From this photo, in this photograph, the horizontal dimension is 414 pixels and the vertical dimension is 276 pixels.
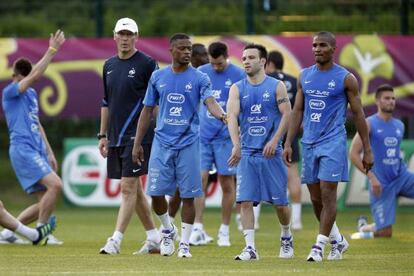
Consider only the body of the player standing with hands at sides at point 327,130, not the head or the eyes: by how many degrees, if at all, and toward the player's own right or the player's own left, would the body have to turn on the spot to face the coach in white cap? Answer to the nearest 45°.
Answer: approximately 45° to the player's own right

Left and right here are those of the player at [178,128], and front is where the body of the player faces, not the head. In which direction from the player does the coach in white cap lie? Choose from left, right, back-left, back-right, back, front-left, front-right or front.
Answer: back-right

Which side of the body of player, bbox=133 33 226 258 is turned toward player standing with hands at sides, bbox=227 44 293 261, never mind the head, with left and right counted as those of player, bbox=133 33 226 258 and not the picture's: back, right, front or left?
left

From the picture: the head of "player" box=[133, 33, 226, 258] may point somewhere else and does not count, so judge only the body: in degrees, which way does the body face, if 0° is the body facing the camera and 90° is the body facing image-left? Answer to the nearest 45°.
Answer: approximately 0°

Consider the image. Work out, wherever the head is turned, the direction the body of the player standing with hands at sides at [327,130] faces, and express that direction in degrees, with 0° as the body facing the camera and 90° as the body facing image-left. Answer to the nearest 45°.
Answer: approximately 45°

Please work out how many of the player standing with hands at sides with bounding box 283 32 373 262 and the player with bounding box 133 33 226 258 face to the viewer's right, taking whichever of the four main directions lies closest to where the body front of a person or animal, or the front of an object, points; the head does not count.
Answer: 0

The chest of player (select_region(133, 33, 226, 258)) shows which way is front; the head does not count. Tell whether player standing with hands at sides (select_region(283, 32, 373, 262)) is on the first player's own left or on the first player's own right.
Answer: on the first player's own left

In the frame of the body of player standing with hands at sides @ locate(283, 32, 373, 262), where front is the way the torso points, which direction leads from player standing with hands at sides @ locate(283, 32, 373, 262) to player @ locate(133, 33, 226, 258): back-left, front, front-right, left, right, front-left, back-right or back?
front-right

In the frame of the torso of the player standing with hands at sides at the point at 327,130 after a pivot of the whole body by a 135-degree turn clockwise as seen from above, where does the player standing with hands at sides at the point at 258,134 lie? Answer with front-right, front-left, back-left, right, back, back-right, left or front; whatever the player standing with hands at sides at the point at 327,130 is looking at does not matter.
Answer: left
